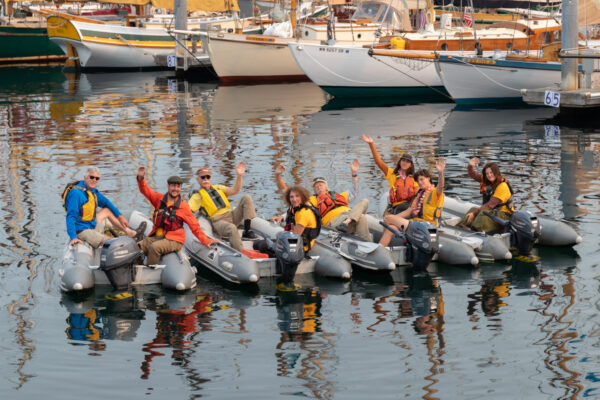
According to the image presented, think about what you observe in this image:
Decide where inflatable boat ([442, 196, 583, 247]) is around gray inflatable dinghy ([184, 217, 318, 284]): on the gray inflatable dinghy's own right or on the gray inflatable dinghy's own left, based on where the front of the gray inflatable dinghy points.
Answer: on the gray inflatable dinghy's own right

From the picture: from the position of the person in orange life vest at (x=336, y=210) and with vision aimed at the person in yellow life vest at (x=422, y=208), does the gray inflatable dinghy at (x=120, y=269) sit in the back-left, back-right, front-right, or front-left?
back-right

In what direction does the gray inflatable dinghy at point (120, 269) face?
away from the camera

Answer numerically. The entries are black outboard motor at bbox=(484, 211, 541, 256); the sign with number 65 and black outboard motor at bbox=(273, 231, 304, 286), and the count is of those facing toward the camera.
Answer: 1

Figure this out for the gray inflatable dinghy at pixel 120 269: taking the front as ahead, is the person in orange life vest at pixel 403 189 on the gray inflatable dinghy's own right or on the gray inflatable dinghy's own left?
on the gray inflatable dinghy's own right

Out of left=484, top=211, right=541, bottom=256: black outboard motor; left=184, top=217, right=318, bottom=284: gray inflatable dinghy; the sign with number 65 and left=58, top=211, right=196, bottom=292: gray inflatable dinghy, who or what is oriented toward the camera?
the sign with number 65

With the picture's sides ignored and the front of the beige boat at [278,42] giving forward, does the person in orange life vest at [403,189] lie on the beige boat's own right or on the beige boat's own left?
on the beige boat's own left

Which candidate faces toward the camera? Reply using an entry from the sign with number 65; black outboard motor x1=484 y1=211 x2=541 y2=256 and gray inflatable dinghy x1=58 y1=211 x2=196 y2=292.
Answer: the sign with number 65

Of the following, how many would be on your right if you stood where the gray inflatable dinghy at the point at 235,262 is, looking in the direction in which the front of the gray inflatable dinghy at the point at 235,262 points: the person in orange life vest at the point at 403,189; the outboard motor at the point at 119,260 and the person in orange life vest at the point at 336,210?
2

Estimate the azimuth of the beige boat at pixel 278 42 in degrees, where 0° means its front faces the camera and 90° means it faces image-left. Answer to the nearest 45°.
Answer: approximately 45°

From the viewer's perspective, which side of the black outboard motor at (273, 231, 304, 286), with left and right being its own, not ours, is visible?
back

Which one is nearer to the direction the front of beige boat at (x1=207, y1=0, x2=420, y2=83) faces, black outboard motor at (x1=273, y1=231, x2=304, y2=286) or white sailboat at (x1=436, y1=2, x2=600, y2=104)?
the black outboard motor
